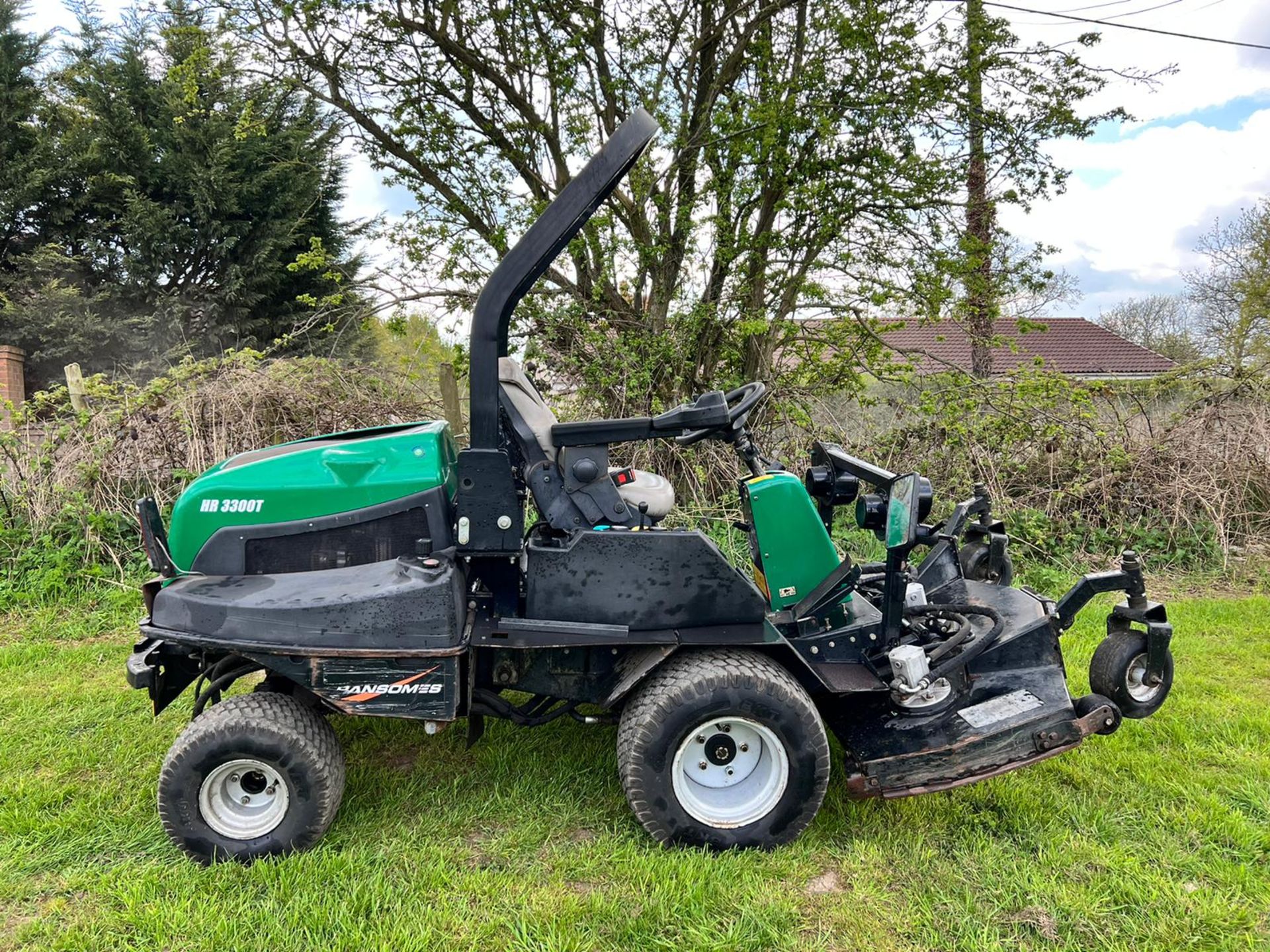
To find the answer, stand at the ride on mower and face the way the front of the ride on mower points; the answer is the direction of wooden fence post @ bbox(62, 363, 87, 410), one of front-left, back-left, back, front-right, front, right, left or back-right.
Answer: back-left

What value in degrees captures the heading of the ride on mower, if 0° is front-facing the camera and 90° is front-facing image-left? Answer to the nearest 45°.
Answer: approximately 270°

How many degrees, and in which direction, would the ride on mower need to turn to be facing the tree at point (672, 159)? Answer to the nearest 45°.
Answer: approximately 90° to its left

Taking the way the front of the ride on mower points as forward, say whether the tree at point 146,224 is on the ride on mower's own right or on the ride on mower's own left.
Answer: on the ride on mower's own left

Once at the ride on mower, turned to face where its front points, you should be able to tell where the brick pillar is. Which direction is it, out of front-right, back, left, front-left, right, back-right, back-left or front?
back-left

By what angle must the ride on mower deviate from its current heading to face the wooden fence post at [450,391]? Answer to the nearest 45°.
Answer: approximately 90° to its left

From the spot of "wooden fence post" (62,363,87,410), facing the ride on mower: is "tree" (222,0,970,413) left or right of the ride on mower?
left

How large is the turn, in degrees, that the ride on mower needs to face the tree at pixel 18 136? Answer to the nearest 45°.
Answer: approximately 135° to its left
